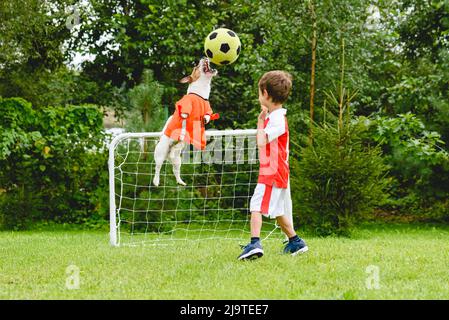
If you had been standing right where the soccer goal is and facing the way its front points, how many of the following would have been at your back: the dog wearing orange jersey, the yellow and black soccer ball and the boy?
0

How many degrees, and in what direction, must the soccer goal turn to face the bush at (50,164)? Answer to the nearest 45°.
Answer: approximately 135° to its right

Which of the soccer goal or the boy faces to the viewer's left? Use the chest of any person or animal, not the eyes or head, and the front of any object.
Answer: the boy

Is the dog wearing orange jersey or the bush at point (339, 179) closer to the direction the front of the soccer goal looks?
the dog wearing orange jersey

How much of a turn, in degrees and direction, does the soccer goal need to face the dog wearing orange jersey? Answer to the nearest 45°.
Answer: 0° — it already faces it

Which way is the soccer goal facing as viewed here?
toward the camera

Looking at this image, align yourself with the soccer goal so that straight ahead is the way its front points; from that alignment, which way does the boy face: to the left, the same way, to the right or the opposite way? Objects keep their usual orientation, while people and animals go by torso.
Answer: to the right

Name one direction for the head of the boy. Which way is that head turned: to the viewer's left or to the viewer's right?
to the viewer's left

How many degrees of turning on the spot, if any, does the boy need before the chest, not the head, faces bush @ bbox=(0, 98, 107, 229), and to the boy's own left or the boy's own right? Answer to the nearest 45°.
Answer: approximately 45° to the boy's own right

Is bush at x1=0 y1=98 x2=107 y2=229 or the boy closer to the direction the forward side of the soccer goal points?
the boy

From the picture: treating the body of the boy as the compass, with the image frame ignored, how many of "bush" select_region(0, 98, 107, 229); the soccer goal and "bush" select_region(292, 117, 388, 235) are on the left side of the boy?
0

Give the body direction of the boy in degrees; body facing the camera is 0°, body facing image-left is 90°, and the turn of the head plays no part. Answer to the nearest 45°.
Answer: approximately 90°

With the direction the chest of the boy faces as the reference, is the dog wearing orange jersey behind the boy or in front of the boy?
in front
